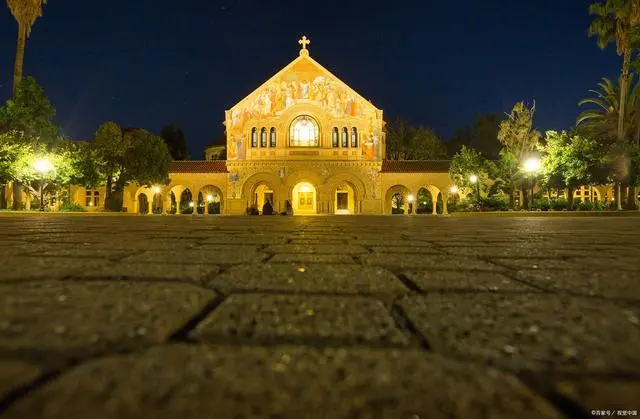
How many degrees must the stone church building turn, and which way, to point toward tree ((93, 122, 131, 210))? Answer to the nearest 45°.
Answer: approximately 90° to its right

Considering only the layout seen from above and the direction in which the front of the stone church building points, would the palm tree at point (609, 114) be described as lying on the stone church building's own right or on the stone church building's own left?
on the stone church building's own left

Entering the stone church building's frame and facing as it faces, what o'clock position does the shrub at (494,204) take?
The shrub is roughly at 10 o'clock from the stone church building.

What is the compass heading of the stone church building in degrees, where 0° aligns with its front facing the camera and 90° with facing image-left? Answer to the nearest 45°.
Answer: approximately 0°

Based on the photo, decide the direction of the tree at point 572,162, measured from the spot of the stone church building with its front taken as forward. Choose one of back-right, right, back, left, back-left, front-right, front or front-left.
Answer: front-left

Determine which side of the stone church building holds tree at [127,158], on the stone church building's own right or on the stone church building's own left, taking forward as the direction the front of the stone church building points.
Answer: on the stone church building's own right

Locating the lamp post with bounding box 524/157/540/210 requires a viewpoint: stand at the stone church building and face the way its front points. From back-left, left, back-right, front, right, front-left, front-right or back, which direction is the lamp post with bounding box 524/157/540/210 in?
front-left

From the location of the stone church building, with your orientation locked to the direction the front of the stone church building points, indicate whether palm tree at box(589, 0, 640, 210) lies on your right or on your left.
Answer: on your left

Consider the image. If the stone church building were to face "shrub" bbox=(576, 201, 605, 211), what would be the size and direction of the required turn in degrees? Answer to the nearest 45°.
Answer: approximately 45° to its left

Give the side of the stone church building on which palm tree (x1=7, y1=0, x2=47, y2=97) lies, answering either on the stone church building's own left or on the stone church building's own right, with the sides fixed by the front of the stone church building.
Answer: on the stone church building's own right
